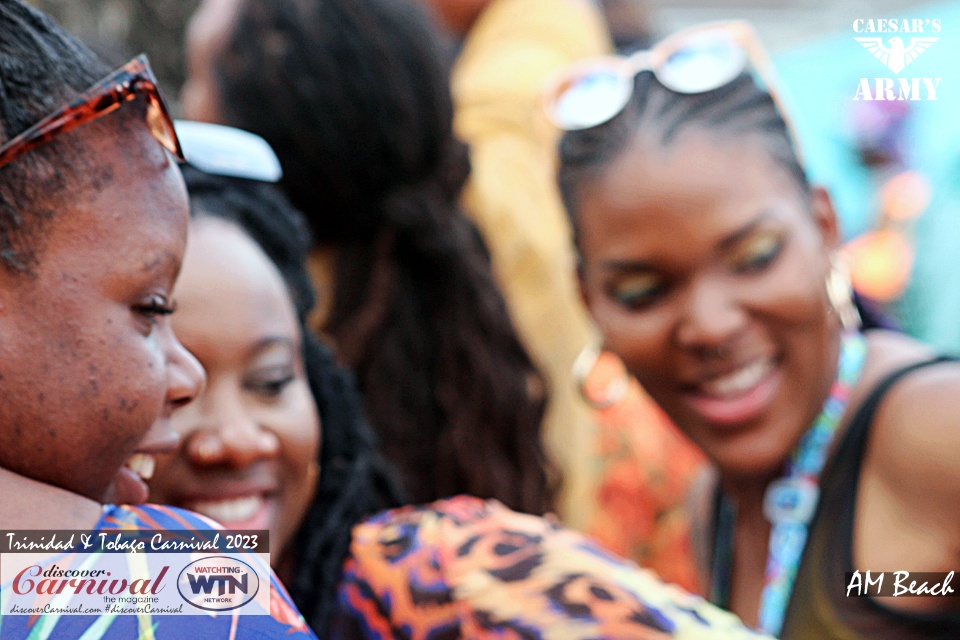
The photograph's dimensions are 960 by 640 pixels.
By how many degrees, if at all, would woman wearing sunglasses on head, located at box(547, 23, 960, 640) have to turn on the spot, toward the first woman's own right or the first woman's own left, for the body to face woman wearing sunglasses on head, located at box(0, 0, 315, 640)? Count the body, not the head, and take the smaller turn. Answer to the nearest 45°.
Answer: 0° — they already face them

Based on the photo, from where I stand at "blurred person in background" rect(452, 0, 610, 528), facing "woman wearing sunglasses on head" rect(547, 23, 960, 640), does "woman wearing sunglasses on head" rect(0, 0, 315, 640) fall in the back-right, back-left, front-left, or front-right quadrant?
front-right

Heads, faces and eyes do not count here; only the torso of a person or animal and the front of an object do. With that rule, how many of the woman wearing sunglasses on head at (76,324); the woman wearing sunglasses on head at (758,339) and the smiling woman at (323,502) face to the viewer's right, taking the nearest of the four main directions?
1

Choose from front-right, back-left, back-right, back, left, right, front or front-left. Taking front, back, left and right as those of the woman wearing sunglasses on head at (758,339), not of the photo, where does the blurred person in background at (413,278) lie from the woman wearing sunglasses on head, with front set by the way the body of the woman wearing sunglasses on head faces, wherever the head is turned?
right

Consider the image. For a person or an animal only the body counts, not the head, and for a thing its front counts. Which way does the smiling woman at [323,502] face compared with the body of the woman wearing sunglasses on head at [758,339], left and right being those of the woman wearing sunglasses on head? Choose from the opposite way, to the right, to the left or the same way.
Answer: the same way

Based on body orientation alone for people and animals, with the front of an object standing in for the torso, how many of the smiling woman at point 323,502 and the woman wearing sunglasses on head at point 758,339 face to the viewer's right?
0

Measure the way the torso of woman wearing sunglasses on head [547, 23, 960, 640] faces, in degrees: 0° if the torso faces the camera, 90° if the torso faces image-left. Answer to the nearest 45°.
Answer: approximately 45°

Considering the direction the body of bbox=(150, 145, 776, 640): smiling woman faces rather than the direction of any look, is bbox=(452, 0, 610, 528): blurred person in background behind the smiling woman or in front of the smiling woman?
behind

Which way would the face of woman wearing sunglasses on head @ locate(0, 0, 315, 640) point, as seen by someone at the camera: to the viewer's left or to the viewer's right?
to the viewer's right

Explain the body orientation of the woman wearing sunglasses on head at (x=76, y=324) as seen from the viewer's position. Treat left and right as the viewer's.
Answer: facing to the right of the viewer

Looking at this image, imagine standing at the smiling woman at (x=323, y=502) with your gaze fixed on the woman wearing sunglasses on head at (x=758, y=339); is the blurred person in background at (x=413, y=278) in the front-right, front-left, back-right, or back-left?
front-left

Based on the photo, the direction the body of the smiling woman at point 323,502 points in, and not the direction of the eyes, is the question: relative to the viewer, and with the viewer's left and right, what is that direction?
facing the viewer and to the left of the viewer

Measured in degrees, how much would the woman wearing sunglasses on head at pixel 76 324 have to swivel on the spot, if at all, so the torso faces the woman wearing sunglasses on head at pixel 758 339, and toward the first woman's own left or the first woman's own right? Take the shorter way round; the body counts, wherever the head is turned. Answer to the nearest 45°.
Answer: approximately 45° to the first woman's own left
